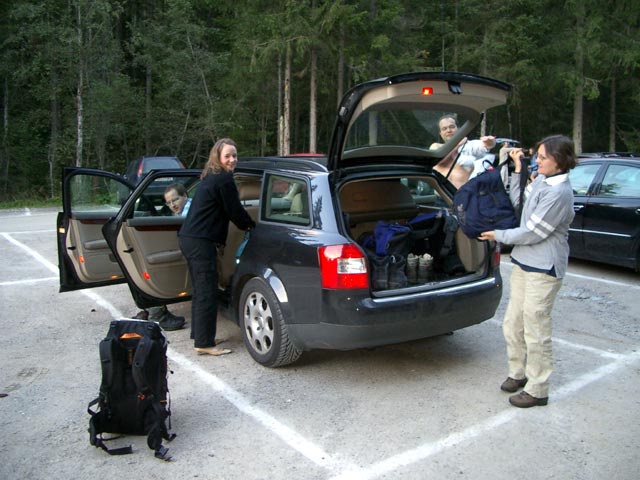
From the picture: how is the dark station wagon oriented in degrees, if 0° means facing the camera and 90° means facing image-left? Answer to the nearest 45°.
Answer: approximately 135°

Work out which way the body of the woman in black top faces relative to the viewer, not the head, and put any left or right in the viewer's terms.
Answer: facing to the right of the viewer

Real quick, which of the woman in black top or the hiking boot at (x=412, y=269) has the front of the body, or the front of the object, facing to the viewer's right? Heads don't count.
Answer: the woman in black top

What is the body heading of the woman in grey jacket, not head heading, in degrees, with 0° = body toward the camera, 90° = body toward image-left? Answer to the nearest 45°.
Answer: approximately 90°
